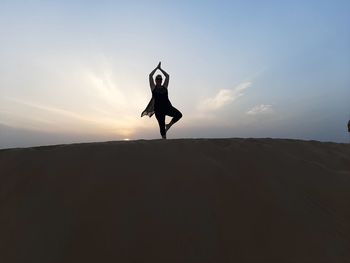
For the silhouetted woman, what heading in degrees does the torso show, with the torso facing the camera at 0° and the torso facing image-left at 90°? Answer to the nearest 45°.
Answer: approximately 0°
